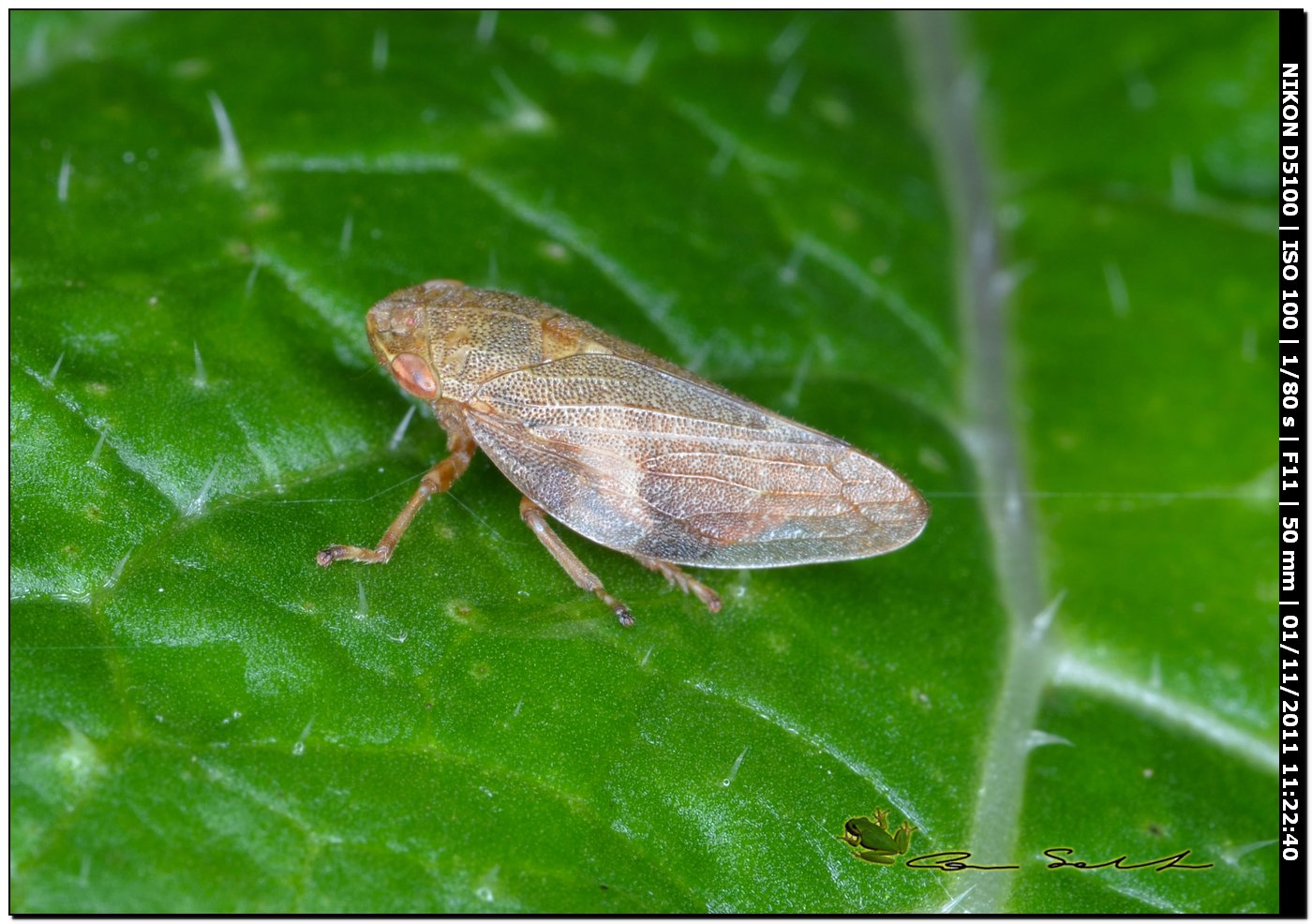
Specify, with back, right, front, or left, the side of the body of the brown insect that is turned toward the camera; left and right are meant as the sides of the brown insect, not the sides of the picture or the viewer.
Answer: left
